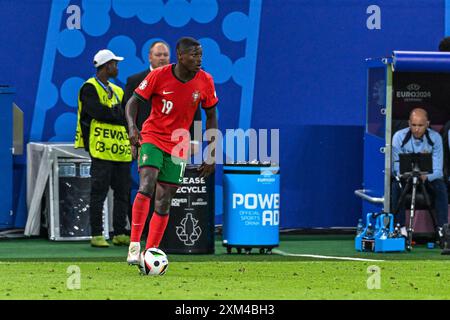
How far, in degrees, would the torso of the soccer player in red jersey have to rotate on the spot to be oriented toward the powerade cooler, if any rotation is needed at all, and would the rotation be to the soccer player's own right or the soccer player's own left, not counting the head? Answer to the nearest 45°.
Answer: approximately 90° to the soccer player's own left

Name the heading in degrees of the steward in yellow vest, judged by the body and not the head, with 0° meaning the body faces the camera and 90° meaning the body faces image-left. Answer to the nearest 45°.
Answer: approximately 315°

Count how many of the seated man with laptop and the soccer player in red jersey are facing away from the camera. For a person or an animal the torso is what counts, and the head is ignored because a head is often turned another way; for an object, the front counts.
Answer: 0

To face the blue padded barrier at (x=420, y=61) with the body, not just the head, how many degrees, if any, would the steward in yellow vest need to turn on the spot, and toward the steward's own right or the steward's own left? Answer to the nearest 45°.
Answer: approximately 45° to the steward's own left

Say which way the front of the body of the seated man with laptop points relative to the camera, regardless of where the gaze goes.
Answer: toward the camera

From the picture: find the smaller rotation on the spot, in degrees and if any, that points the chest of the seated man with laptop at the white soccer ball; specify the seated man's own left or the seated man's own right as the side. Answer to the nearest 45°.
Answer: approximately 45° to the seated man's own right

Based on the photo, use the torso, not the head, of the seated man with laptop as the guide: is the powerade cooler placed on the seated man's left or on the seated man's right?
on the seated man's right

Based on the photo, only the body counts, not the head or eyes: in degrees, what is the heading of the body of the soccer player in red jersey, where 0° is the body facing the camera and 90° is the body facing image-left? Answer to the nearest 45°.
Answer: approximately 315°

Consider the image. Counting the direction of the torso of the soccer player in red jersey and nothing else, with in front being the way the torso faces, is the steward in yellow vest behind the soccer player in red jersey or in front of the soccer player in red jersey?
behind
